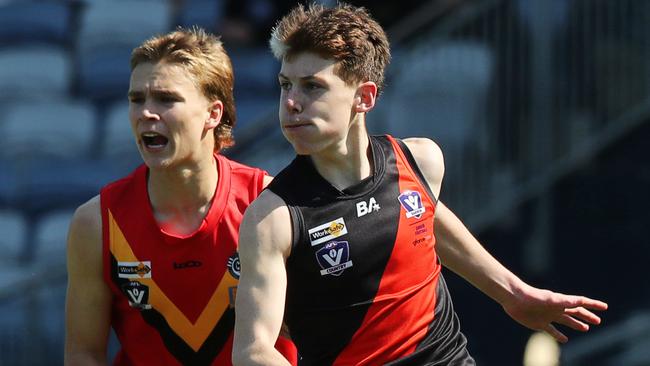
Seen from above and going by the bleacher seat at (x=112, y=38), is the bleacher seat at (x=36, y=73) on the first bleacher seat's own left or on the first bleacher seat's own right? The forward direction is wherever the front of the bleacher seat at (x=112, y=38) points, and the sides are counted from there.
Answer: on the first bleacher seat's own right

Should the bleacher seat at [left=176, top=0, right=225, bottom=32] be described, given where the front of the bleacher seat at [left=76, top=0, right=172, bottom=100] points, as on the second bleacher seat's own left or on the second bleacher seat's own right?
on the second bleacher seat's own left

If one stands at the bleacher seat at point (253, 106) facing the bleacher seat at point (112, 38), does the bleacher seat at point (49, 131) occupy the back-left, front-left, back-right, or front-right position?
front-left

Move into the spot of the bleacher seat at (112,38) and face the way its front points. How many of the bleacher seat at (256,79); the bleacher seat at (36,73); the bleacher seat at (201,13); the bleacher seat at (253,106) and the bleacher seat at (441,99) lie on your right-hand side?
1

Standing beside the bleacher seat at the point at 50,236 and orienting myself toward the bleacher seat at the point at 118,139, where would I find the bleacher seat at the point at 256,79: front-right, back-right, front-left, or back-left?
front-right

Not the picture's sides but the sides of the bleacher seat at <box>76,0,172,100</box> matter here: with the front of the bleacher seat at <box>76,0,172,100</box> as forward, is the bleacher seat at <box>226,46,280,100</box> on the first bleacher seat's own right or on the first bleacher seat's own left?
on the first bleacher seat's own left

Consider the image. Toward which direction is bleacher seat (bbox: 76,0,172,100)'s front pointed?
toward the camera
